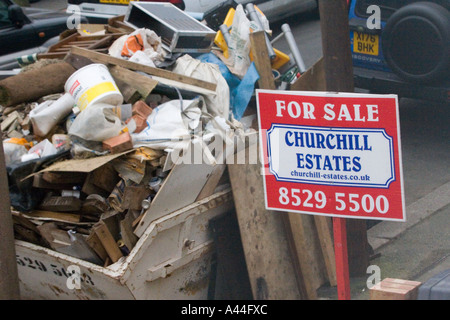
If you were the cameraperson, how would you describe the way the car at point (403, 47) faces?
facing away from the viewer and to the right of the viewer

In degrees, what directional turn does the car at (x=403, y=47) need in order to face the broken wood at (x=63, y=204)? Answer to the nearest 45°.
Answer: approximately 180°

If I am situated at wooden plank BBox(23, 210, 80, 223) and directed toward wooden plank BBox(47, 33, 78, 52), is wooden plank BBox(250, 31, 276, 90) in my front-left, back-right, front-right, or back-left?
front-right

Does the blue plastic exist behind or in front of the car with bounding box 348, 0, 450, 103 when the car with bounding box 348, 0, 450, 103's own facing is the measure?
behind

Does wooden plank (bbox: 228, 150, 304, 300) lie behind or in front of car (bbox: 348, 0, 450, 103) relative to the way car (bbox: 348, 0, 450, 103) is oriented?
behind

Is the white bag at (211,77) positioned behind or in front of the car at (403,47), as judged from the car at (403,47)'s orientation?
behind

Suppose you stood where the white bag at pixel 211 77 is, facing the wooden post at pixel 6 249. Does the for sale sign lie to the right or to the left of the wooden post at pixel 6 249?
left

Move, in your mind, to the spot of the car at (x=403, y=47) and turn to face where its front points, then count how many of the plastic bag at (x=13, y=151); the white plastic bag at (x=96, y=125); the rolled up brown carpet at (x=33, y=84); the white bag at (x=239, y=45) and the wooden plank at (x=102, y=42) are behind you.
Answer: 5

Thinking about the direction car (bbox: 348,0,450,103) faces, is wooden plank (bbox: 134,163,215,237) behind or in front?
behind

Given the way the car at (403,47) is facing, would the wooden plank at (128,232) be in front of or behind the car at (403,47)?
behind

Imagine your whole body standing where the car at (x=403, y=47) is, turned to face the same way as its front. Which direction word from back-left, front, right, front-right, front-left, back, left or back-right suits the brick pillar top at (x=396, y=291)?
back-right

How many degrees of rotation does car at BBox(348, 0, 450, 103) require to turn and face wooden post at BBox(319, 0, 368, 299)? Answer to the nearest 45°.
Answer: approximately 135° to its right

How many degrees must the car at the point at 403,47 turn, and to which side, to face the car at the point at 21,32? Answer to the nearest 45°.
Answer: approximately 135° to its left

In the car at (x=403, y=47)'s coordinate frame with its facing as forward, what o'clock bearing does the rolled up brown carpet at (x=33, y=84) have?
The rolled up brown carpet is roughly at 6 o'clock from the car.
